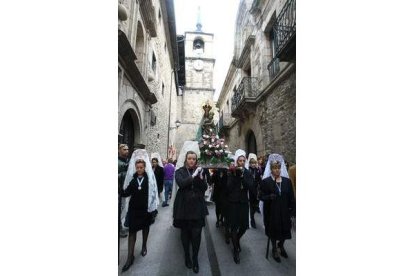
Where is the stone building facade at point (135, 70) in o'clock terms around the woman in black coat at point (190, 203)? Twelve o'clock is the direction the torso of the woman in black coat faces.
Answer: The stone building facade is roughly at 5 o'clock from the woman in black coat.

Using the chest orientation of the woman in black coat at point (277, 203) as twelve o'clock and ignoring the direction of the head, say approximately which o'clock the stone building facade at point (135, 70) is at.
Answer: The stone building facade is roughly at 4 o'clock from the woman in black coat.

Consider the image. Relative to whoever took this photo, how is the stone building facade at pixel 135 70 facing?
facing to the right of the viewer

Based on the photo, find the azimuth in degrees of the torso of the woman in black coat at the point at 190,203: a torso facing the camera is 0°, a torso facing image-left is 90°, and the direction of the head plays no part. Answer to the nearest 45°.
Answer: approximately 0°

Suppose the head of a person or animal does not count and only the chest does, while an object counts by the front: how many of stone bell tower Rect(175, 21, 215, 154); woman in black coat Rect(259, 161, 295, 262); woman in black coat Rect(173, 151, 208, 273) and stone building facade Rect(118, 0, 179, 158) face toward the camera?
3

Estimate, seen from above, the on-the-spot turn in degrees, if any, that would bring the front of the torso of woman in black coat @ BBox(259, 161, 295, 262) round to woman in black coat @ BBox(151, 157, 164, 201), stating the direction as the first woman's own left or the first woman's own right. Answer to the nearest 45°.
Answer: approximately 135° to the first woman's own right

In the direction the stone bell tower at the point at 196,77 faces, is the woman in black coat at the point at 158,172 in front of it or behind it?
in front

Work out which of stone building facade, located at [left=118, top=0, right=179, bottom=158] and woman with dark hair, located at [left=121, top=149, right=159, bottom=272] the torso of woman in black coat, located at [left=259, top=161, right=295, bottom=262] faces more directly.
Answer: the woman with dark hair

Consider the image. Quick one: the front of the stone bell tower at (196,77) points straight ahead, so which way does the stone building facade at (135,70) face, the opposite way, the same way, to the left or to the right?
to the left

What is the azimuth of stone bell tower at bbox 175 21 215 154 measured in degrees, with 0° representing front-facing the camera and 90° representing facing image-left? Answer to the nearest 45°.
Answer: approximately 0°

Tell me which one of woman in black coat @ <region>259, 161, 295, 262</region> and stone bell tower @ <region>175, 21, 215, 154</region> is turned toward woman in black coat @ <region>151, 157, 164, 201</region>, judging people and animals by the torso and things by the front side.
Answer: the stone bell tower
